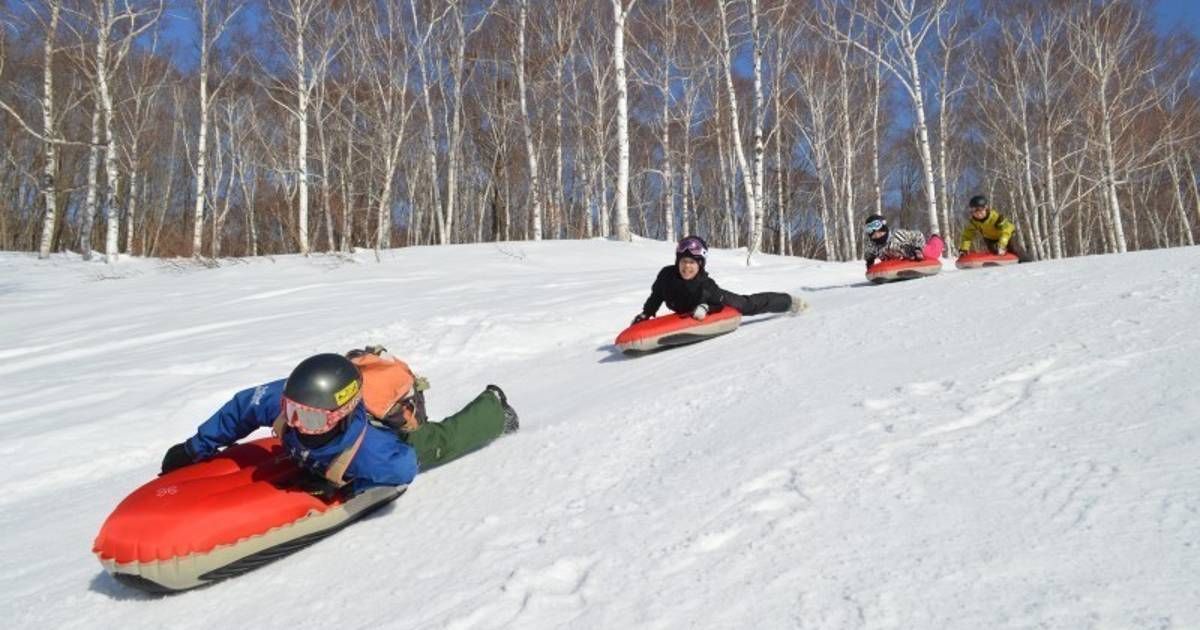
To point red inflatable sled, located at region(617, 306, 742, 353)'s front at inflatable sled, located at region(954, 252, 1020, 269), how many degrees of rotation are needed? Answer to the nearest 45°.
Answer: approximately 180°

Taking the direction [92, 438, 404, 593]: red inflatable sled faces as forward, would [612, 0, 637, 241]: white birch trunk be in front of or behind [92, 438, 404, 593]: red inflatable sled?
behind

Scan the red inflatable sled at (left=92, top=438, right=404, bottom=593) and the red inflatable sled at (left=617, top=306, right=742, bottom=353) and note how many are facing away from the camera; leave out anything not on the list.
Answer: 0

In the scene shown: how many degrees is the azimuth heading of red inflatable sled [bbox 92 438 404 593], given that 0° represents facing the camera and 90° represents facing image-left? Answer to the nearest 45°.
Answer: approximately 45°

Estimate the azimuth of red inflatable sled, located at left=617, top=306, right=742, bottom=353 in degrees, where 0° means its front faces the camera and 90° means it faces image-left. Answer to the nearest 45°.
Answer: approximately 45°

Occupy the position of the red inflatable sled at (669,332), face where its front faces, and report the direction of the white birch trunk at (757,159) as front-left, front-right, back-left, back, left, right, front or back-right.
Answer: back-right

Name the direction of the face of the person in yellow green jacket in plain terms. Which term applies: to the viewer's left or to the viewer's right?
to the viewer's left

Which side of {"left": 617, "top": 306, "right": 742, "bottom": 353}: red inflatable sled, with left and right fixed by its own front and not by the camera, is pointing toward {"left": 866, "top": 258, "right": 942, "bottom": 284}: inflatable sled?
back

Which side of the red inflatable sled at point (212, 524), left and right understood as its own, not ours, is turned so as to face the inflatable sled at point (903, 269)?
back

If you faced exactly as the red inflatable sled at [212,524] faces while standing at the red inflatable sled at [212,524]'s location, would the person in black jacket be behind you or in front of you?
behind

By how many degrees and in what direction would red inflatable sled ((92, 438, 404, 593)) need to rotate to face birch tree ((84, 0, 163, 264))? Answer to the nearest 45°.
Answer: approximately 135° to its right

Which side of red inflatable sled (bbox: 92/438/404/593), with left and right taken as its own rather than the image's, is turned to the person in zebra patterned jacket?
back
